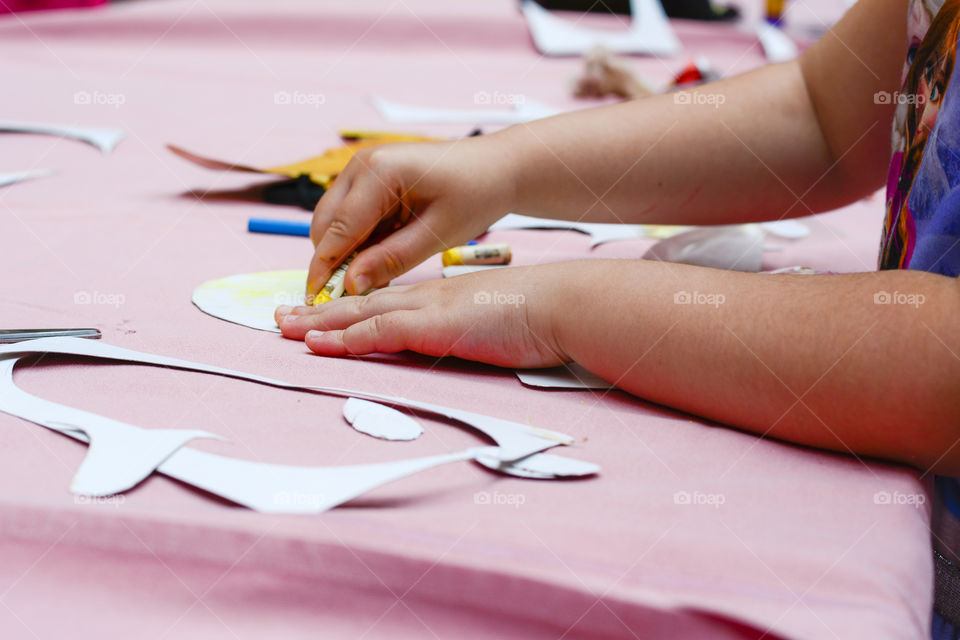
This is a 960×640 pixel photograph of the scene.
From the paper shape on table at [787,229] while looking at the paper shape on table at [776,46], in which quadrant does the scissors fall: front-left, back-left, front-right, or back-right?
back-left

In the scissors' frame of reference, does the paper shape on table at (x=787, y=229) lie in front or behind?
in front

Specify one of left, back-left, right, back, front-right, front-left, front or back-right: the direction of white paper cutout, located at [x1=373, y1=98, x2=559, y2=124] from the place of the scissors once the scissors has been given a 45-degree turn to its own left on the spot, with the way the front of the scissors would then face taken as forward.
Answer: front

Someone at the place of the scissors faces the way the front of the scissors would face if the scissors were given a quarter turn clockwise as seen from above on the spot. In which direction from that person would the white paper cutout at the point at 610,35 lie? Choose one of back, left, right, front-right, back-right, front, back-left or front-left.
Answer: back-left

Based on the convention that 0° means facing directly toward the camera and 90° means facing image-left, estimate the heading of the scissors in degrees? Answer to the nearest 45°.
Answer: approximately 270°

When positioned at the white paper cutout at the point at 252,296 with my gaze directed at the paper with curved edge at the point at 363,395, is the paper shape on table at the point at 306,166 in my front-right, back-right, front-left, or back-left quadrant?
back-left

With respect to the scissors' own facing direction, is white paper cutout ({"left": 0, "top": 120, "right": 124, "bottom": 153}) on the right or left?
on its left
